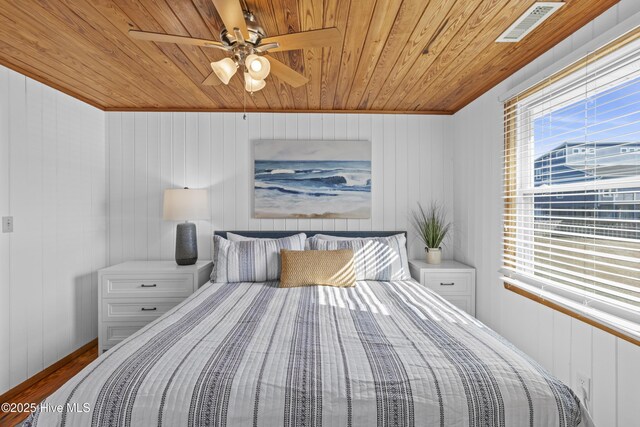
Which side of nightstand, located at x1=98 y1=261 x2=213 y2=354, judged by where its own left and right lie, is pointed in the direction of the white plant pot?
left

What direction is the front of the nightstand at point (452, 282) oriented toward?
toward the camera

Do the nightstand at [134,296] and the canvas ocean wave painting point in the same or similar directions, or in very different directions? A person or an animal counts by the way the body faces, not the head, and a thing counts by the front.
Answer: same or similar directions

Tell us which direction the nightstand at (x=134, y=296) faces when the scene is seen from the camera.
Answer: facing the viewer

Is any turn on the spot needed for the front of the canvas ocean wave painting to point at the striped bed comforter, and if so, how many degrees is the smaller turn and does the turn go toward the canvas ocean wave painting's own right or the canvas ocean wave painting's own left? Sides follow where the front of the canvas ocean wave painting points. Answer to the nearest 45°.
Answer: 0° — it already faces it

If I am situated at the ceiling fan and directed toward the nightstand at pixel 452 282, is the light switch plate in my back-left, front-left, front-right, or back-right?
back-left

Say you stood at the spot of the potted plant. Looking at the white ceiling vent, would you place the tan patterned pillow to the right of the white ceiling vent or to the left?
right

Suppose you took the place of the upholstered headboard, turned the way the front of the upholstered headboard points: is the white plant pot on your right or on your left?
on your left

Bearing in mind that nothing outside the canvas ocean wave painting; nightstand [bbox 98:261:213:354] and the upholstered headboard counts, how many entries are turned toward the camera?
3

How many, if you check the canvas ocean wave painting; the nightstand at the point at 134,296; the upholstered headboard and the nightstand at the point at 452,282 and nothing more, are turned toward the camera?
4

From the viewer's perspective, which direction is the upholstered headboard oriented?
toward the camera

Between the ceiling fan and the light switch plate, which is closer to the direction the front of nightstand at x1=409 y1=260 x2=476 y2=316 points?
the ceiling fan

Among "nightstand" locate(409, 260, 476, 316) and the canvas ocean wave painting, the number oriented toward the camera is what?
2

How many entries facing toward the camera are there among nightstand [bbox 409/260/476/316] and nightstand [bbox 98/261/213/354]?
2

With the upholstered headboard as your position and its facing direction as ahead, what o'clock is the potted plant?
The potted plant is roughly at 9 o'clock from the upholstered headboard.
